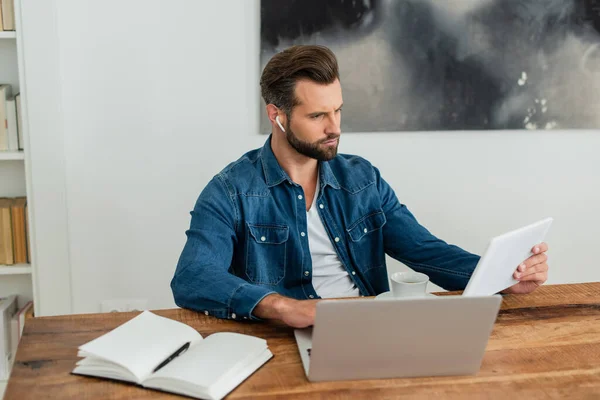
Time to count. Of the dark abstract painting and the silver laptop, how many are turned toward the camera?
1

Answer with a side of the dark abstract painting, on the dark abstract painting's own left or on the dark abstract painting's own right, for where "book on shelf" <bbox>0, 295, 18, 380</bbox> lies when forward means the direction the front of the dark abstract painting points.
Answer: on the dark abstract painting's own right

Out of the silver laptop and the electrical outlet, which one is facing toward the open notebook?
the electrical outlet

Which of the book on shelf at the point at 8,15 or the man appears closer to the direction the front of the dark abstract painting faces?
the man

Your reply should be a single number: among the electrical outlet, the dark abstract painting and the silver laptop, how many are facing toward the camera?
2

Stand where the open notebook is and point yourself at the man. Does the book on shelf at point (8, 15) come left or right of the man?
left

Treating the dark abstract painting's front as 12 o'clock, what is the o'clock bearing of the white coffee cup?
The white coffee cup is roughly at 12 o'clock from the dark abstract painting.

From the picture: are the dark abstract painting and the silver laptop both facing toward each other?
yes

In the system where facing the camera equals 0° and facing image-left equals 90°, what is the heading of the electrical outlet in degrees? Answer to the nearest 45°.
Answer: approximately 0°
